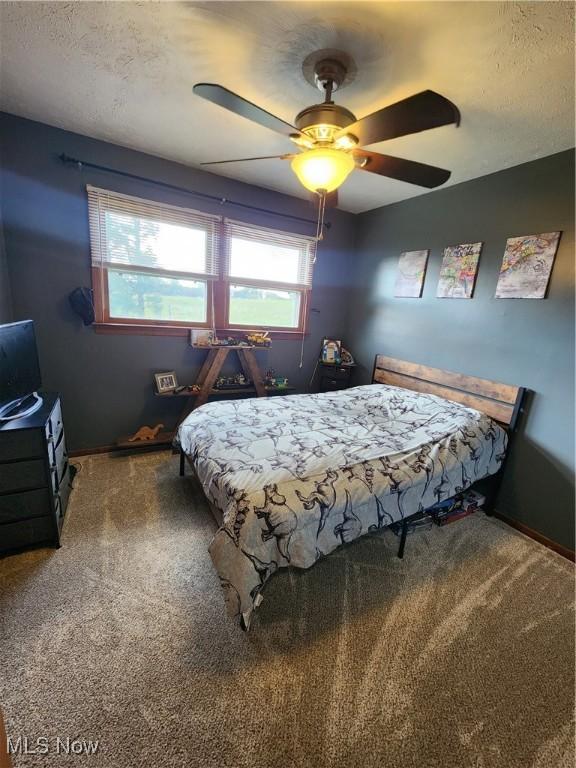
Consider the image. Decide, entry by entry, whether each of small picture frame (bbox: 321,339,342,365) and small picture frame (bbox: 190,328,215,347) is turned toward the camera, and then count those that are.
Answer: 2

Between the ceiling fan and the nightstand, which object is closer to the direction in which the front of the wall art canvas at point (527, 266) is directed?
the ceiling fan

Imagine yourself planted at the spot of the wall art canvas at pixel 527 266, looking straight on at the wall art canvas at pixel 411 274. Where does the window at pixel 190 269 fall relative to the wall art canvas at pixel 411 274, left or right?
left

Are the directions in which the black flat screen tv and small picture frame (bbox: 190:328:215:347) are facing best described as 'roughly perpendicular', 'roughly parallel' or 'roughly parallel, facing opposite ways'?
roughly perpendicular

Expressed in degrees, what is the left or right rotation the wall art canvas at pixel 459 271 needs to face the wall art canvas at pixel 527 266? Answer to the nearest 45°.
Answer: approximately 90° to its left

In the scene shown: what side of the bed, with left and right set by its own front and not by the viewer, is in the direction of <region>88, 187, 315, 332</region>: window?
right

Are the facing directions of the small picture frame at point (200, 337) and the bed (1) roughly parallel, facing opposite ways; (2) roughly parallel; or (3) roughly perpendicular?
roughly perpendicular

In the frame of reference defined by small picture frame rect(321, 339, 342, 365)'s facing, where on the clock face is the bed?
The bed is roughly at 12 o'clock from the small picture frame.

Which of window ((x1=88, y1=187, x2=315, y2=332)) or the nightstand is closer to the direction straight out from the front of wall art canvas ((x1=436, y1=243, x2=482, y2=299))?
the window
